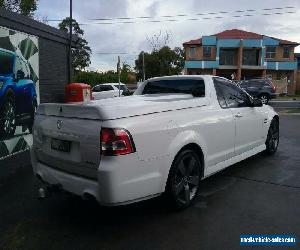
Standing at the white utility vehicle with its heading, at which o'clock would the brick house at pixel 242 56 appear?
The brick house is roughly at 11 o'clock from the white utility vehicle.

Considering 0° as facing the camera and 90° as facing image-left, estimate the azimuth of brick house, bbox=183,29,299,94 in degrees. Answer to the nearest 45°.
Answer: approximately 0°

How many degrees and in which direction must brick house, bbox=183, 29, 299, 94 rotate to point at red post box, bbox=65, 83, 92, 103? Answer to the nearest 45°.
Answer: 0° — it already faces it

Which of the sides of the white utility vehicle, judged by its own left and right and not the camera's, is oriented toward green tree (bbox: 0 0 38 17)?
left

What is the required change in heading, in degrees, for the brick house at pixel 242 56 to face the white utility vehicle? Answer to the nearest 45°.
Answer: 0° — it already faces it

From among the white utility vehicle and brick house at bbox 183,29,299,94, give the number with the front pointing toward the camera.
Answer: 1

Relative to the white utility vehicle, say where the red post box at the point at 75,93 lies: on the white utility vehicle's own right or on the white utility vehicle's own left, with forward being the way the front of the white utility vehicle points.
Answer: on the white utility vehicle's own left

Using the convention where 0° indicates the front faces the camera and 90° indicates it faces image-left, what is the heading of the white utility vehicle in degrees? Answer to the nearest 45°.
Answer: approximately 225°
